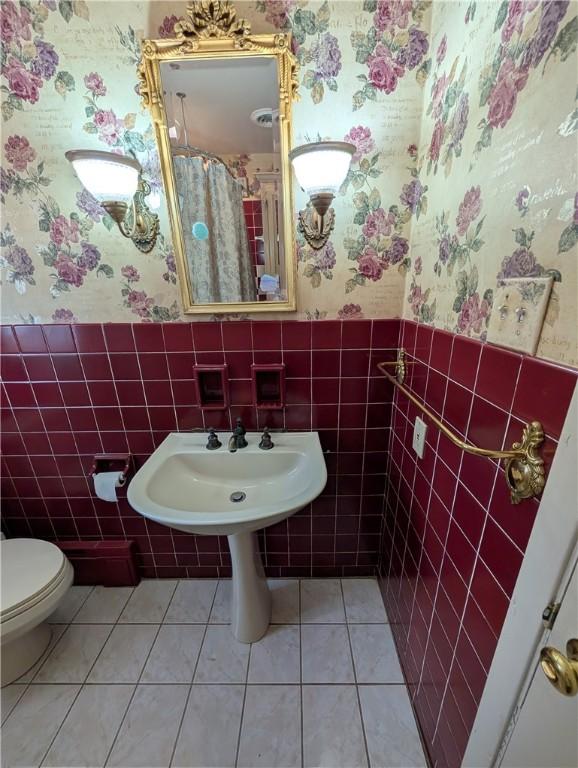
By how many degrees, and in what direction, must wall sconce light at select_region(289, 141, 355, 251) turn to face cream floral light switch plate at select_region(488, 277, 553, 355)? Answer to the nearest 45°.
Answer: approximately 45° to its left

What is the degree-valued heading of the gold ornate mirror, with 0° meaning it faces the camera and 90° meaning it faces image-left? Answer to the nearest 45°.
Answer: approximately 0°

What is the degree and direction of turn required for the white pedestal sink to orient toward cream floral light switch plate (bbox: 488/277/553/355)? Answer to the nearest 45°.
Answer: approximately 45° to its left

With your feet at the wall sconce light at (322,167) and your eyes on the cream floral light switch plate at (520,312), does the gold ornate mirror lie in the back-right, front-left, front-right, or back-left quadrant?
back-right

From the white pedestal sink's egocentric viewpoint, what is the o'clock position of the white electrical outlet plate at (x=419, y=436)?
The white electrical outlet plate is roughly at 10 o'clock from the white pedestal sink.

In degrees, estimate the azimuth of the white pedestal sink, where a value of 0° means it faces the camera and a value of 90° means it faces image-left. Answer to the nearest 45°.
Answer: approximately 0°
